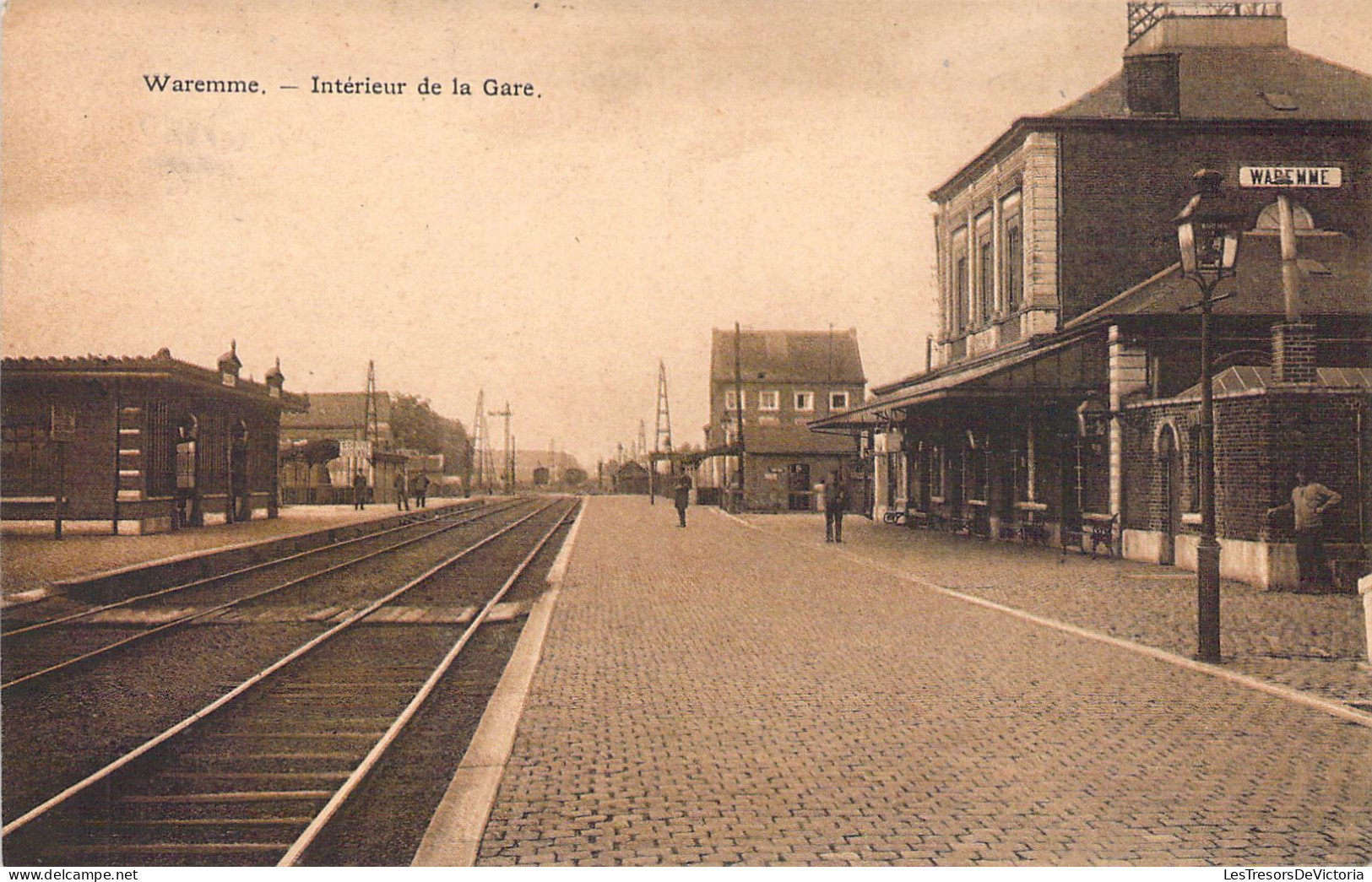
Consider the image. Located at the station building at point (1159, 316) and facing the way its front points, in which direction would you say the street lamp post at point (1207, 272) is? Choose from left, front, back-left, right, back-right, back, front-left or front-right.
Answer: left

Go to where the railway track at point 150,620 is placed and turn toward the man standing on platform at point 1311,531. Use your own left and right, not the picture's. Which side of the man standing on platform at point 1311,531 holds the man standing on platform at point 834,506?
left

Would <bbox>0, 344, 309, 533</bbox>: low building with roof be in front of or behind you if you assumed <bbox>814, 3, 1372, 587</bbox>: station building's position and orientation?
in front

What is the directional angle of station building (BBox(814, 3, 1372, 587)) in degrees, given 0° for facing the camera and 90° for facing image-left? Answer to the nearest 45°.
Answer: approximately 90°

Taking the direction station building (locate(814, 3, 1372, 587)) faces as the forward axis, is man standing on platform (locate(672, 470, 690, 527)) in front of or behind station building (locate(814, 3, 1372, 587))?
in front

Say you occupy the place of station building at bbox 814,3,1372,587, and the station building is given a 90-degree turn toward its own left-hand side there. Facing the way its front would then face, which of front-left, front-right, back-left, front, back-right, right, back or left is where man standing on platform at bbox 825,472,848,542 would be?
right

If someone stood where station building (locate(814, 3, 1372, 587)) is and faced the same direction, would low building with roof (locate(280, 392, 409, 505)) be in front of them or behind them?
in front

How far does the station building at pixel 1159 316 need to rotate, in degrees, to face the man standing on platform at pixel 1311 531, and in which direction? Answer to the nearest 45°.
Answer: approximately 90° to its left

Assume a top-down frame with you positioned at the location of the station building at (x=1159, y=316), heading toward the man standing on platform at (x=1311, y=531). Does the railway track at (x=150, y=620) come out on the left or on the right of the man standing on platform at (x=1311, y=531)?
right
